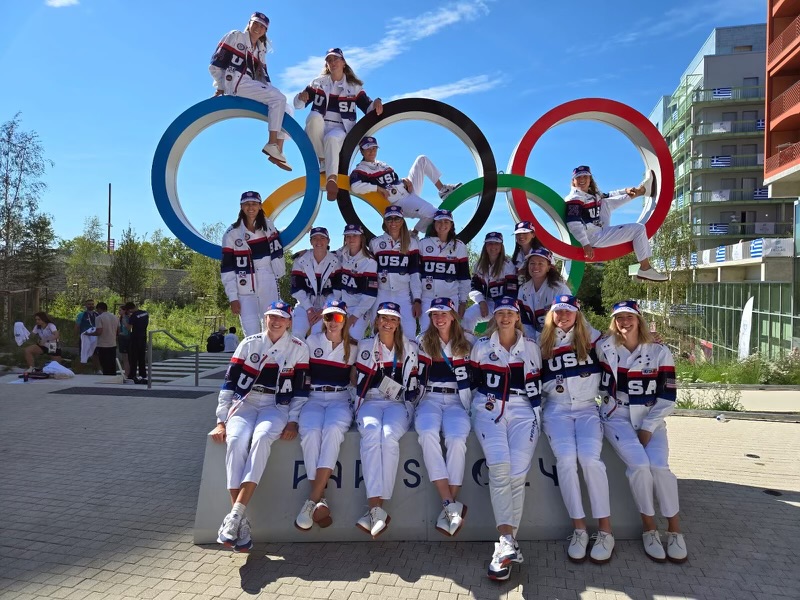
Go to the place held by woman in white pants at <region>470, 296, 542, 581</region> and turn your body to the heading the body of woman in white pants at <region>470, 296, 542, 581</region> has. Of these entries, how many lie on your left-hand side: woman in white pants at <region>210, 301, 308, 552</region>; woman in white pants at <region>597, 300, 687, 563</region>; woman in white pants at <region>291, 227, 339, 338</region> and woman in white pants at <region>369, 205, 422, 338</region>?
1

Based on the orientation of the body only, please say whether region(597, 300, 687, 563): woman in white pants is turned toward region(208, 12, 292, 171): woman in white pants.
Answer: no

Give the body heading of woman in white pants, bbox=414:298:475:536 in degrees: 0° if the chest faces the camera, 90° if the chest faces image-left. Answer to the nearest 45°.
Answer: approximately 0°

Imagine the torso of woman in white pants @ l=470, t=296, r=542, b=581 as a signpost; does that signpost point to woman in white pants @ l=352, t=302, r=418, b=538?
no

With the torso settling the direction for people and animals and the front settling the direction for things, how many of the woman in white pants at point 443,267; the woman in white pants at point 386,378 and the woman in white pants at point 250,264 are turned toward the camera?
3

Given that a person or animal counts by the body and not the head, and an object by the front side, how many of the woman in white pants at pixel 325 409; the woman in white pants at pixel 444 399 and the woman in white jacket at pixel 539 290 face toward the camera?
3

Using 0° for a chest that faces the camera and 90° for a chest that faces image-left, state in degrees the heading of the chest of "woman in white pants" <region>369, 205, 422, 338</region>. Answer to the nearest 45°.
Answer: approximately 0°

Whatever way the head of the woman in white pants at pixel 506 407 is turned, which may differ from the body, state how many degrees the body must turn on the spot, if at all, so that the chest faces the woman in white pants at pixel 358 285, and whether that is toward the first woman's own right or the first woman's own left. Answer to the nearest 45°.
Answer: approximately 135° to the first woman's own right

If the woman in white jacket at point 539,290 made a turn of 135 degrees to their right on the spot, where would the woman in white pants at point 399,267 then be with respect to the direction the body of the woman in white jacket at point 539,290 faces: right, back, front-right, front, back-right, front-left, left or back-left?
front-left

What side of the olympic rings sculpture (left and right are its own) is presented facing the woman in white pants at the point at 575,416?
front

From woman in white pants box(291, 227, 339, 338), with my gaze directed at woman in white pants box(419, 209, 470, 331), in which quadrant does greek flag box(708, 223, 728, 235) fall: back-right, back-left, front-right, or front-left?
front-left

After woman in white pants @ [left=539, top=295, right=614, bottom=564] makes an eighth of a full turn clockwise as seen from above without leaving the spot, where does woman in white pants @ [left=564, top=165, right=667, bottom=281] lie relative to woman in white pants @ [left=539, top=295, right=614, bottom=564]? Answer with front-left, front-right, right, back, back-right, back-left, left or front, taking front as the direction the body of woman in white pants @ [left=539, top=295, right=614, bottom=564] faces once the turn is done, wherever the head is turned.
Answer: back-right

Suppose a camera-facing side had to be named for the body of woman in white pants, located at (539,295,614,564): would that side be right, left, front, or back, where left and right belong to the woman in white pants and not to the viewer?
front

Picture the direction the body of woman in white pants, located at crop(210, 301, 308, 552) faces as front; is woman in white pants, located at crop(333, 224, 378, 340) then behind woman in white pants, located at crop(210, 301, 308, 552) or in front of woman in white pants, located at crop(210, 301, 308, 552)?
behind

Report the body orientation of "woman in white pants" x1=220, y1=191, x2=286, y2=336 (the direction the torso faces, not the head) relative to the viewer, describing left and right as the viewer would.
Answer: facing the viewer

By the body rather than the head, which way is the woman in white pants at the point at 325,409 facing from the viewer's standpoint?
toward the camera

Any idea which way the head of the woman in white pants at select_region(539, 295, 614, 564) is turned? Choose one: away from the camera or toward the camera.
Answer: toward the camera

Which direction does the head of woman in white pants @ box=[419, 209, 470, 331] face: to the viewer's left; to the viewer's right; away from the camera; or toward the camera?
toward the camera

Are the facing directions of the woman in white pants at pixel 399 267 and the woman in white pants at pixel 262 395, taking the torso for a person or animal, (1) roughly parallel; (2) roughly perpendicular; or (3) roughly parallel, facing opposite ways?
roughly parallel

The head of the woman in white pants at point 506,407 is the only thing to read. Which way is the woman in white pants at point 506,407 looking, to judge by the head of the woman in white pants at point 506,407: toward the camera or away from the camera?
toward the camera

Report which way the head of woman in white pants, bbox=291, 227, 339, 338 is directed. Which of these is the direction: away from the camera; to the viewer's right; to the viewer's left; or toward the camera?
toward the camera
